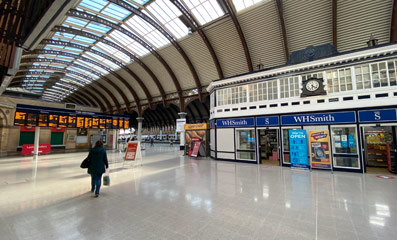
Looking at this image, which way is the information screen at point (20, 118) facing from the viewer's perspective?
toward the camera

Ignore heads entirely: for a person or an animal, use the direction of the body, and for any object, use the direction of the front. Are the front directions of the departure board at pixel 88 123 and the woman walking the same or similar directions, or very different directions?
very different directions

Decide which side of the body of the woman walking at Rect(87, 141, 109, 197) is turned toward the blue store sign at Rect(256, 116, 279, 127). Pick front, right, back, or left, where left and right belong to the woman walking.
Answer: right

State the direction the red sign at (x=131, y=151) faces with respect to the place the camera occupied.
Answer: facing the viewer

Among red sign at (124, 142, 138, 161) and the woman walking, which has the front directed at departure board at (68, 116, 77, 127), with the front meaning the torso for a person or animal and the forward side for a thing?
the woman walking

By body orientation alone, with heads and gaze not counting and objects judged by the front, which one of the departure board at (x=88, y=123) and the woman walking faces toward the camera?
the departure board

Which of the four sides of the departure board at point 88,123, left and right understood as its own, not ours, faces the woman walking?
front

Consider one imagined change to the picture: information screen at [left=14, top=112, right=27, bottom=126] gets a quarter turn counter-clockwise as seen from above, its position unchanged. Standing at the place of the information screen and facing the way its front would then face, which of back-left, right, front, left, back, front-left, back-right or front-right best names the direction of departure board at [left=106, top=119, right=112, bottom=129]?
front

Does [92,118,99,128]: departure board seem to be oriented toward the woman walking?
yes

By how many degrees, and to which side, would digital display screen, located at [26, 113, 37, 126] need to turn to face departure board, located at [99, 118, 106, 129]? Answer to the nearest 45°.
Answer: approximately 90° to its left

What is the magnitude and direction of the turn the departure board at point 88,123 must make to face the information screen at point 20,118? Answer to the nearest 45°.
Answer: approximately 90° to its right

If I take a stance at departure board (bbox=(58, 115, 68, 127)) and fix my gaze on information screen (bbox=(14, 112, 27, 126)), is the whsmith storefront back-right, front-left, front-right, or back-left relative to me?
back-left

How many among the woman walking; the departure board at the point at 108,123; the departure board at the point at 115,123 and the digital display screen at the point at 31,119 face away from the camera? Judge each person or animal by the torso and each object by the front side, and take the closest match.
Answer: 1

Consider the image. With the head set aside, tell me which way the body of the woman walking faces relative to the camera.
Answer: away from the camera

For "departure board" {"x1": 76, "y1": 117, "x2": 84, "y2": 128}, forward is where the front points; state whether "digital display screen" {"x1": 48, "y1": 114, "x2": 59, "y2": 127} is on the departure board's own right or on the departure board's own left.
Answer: on the departure board's own right

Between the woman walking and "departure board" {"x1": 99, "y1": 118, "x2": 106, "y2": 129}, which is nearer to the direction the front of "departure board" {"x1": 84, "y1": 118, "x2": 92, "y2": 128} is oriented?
the woman walking
